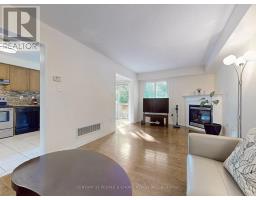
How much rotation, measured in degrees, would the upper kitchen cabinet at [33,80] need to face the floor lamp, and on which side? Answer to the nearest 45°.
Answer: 0° — it already faces it

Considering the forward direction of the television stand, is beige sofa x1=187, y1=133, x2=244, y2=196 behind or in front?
in front

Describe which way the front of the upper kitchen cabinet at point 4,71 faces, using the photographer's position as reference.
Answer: facing the viewer and to the right of the viewer

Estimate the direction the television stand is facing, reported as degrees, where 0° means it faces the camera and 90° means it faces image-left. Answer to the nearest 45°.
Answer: approximately 0°
